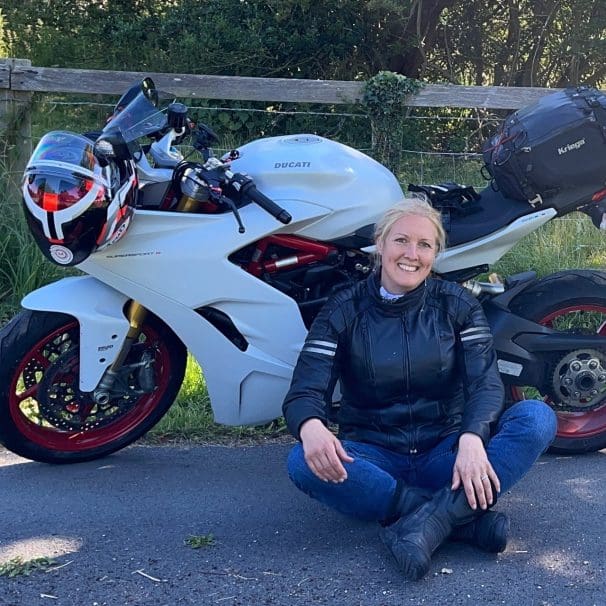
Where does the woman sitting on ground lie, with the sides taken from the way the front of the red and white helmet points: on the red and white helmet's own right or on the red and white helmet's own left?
on the red and white helmet's own left

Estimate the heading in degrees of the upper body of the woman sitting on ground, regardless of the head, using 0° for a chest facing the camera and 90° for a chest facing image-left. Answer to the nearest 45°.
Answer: approximately 0°

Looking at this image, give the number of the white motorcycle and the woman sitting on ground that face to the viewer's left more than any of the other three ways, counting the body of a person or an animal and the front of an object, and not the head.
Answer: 1

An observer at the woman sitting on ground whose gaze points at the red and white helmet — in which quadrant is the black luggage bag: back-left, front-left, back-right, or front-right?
back-right

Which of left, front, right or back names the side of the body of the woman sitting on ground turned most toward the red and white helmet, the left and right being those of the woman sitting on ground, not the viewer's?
right

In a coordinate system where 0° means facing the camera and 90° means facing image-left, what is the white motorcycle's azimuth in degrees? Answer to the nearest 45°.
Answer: approximately 90°

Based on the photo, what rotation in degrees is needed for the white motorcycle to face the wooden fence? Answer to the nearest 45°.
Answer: approximately 90° to its right

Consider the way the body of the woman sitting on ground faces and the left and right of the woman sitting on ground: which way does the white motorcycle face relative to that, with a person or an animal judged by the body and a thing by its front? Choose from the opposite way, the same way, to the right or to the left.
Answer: to the right
